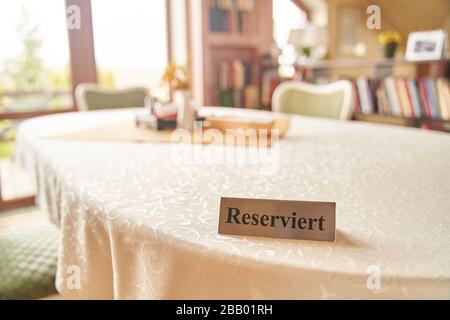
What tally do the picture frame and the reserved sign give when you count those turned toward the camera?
2

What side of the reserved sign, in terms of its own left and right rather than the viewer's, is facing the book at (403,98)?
back

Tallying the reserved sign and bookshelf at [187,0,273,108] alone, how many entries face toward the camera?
2

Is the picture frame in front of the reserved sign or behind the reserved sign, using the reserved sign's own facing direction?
behind

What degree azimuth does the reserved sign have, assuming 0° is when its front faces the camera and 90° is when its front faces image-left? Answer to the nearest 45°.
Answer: approximately 0°

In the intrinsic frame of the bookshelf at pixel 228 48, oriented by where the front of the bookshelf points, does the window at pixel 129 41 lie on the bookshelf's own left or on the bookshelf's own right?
on the bookshelf's own right
